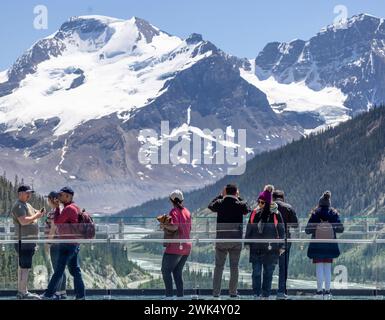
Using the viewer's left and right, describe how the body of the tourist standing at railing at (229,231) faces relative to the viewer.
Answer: facing away from the viewer

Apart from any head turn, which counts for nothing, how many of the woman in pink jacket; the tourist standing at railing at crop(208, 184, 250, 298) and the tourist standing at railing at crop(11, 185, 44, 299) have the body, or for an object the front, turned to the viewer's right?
1

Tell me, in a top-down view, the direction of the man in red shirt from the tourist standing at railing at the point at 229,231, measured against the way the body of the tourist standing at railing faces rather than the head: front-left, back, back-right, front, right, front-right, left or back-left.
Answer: left

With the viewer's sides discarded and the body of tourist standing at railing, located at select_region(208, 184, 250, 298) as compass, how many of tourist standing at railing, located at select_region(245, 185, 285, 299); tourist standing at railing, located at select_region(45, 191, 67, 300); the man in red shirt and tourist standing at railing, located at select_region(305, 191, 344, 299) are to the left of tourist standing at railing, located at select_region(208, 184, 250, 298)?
2

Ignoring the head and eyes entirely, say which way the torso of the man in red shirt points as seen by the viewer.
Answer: to the viewer's left

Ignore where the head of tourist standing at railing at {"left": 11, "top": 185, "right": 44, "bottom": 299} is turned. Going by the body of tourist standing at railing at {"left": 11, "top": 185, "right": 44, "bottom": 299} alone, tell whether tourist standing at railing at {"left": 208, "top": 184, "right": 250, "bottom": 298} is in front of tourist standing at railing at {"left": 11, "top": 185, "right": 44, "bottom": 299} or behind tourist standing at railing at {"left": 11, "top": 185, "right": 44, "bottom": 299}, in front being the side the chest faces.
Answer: in front

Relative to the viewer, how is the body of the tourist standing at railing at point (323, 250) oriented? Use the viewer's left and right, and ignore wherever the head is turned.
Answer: facing away from the viewer

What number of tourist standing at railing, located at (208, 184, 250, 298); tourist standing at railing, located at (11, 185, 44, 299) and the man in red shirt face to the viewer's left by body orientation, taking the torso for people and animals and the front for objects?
1

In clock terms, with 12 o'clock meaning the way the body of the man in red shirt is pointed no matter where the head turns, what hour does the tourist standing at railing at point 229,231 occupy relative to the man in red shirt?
The tourist standing at railing is roughly at 6 o'clock from the man in red shirt.

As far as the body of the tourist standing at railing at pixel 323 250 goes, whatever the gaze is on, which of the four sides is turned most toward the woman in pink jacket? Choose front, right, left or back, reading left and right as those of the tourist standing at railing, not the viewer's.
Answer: left

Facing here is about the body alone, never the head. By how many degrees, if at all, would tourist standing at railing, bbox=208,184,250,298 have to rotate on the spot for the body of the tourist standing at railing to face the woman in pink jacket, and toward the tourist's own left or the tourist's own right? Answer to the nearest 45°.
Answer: approximately 90° to the tourist's own left

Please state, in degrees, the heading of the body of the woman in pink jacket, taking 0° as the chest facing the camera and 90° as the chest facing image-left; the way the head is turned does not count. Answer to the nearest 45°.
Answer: approximately 135°

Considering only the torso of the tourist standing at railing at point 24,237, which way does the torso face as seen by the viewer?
to the viewer's right

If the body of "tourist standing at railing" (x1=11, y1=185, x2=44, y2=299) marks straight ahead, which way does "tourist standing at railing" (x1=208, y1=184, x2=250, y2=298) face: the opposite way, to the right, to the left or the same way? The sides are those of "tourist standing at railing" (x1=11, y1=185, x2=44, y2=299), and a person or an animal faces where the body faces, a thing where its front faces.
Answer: to the left

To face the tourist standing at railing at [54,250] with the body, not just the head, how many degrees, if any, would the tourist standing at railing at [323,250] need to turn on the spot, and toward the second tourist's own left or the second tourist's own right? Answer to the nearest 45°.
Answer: approximately 90° to the second tourist's own left
